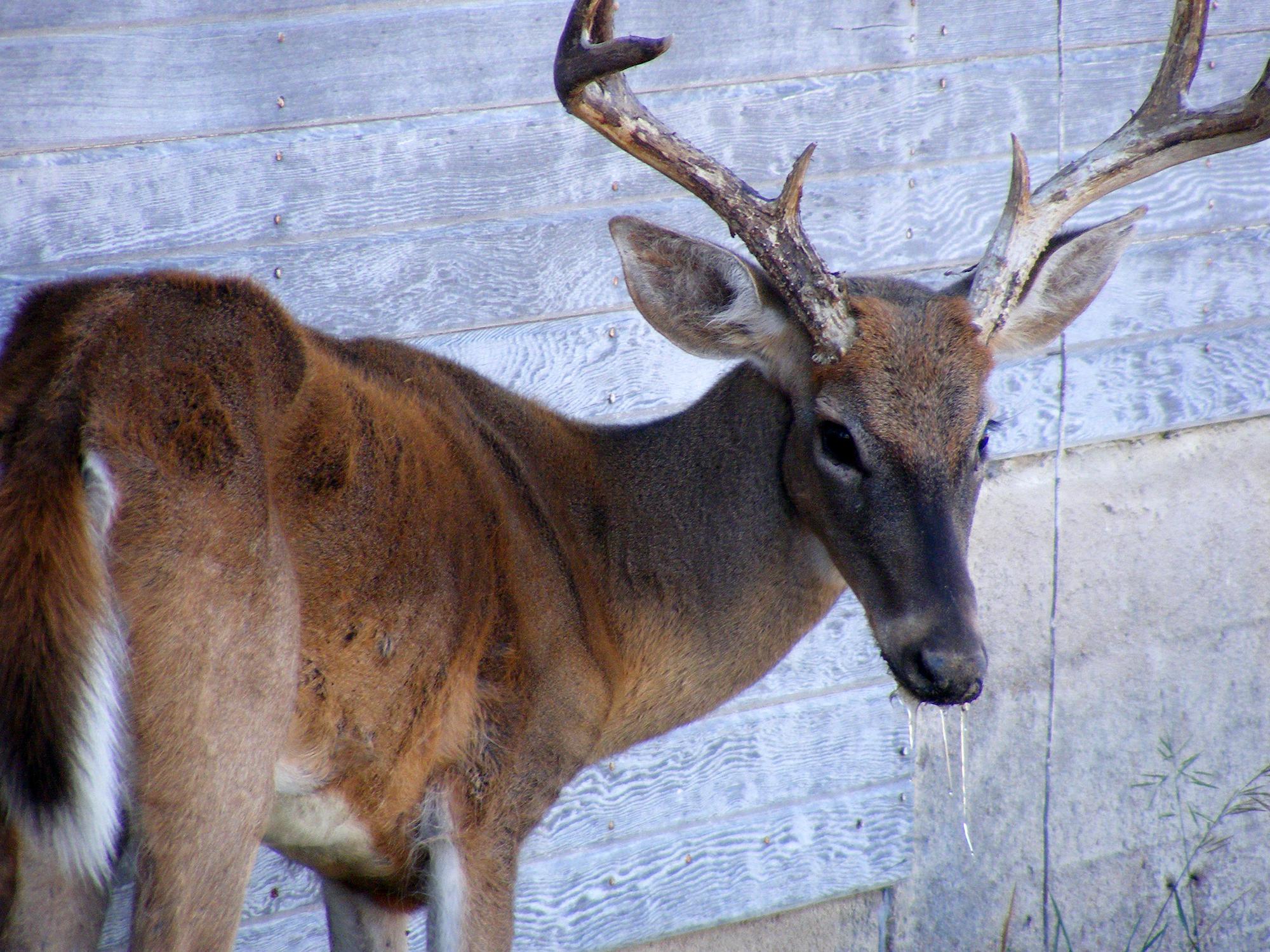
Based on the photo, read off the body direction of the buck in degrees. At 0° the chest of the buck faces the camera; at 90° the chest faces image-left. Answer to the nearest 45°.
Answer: approximately 225°
